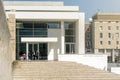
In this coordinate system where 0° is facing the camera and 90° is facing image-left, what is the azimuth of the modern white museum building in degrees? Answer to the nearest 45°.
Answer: approximately 0°

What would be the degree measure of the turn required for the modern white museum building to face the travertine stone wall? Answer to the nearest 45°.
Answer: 0° — it already faces it

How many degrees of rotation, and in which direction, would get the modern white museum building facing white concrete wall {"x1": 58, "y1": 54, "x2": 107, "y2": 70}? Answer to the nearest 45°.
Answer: approximately 45° to its left
